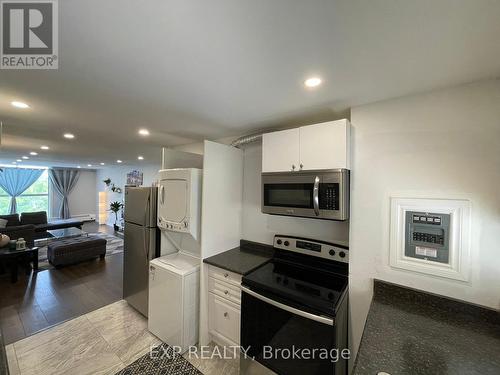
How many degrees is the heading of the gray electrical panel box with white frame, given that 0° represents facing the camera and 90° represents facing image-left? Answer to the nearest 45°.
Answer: approximately 45°

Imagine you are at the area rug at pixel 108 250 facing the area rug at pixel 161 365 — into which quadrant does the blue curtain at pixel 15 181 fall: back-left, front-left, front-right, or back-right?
back-right

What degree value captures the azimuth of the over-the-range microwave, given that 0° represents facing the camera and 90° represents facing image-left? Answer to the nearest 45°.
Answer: approximately 45°

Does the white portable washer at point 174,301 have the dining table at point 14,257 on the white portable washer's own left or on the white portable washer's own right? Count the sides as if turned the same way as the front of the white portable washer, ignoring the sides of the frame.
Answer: on the white portable washer's own right

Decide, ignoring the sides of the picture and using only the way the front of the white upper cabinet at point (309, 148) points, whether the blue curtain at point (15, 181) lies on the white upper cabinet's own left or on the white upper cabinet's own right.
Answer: on the white upper cabinet's own right

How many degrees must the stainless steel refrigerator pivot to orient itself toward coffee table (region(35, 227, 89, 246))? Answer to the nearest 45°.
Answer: approximately 90° to its right

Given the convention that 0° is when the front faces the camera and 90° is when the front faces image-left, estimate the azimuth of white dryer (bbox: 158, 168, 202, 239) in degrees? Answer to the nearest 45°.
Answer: approximately 45°

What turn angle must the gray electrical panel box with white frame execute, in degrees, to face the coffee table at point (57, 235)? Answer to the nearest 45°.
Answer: approximately 45° to its right

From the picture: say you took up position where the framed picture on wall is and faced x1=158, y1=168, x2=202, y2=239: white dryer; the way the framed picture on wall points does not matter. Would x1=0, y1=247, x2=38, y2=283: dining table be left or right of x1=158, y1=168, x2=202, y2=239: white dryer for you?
right

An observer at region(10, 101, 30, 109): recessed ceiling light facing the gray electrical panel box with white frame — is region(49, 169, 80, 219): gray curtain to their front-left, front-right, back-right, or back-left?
back-left

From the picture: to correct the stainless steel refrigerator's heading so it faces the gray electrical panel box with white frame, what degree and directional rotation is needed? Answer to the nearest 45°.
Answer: approximately 90° to its left

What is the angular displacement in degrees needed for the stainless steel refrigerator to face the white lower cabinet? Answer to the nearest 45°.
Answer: approximately 90° to its left
